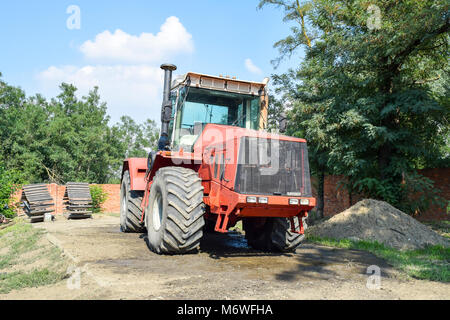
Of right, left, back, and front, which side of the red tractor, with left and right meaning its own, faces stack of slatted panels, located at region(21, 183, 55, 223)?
back

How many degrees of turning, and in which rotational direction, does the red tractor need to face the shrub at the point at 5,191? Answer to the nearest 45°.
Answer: approximately 180°

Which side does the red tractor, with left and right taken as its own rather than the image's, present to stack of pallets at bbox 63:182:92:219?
back

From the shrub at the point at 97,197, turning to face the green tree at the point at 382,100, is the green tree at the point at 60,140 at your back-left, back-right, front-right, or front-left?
back-left

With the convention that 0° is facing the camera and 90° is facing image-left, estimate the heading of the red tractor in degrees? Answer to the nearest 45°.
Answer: approximately 315°

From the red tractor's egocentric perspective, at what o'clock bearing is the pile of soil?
The pile of soil is roughly at 9 o'clock from the red tractor.
